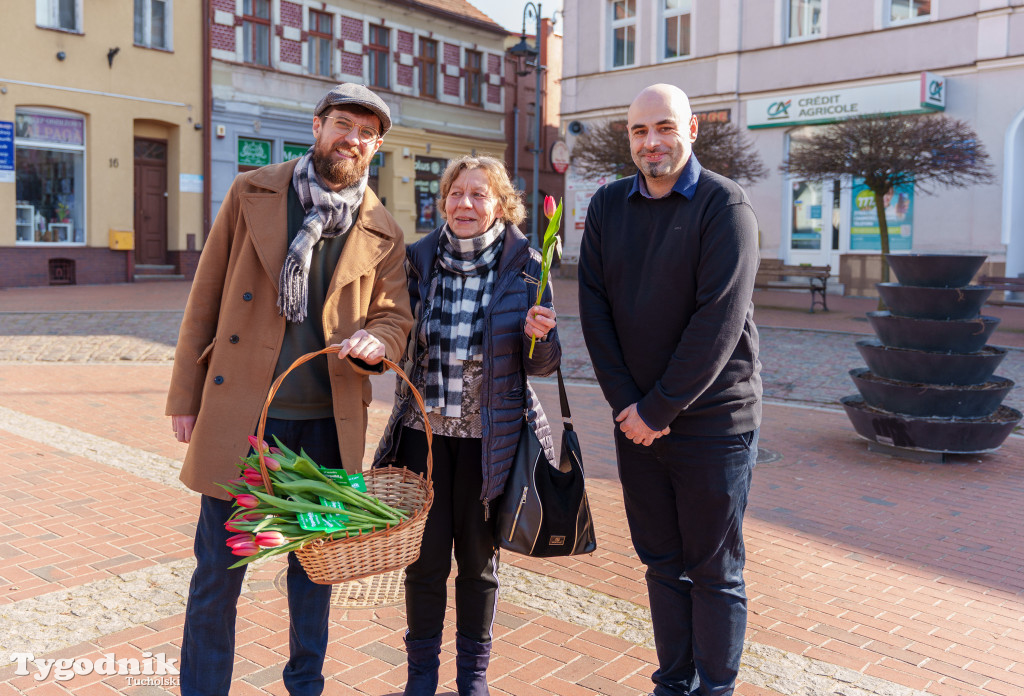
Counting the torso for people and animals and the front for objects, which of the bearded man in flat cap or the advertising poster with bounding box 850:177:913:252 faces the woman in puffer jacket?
the advertising poster

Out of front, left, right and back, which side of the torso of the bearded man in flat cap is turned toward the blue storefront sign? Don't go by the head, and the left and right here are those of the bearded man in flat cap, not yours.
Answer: back

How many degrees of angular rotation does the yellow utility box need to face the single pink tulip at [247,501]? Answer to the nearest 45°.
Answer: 0° — it already faces it

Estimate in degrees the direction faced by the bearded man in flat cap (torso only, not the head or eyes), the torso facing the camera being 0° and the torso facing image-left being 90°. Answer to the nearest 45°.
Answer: approximately 0°

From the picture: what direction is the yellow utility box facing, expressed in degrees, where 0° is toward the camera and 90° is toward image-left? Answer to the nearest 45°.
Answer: approximately 0°

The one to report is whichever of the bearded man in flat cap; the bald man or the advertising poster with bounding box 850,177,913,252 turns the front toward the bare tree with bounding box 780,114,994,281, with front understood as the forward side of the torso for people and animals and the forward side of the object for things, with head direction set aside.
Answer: the advertising poster

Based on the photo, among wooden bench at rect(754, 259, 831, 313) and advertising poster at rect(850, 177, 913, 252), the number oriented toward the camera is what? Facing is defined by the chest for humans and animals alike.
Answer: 2

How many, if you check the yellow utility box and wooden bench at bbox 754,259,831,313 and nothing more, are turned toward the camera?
2
